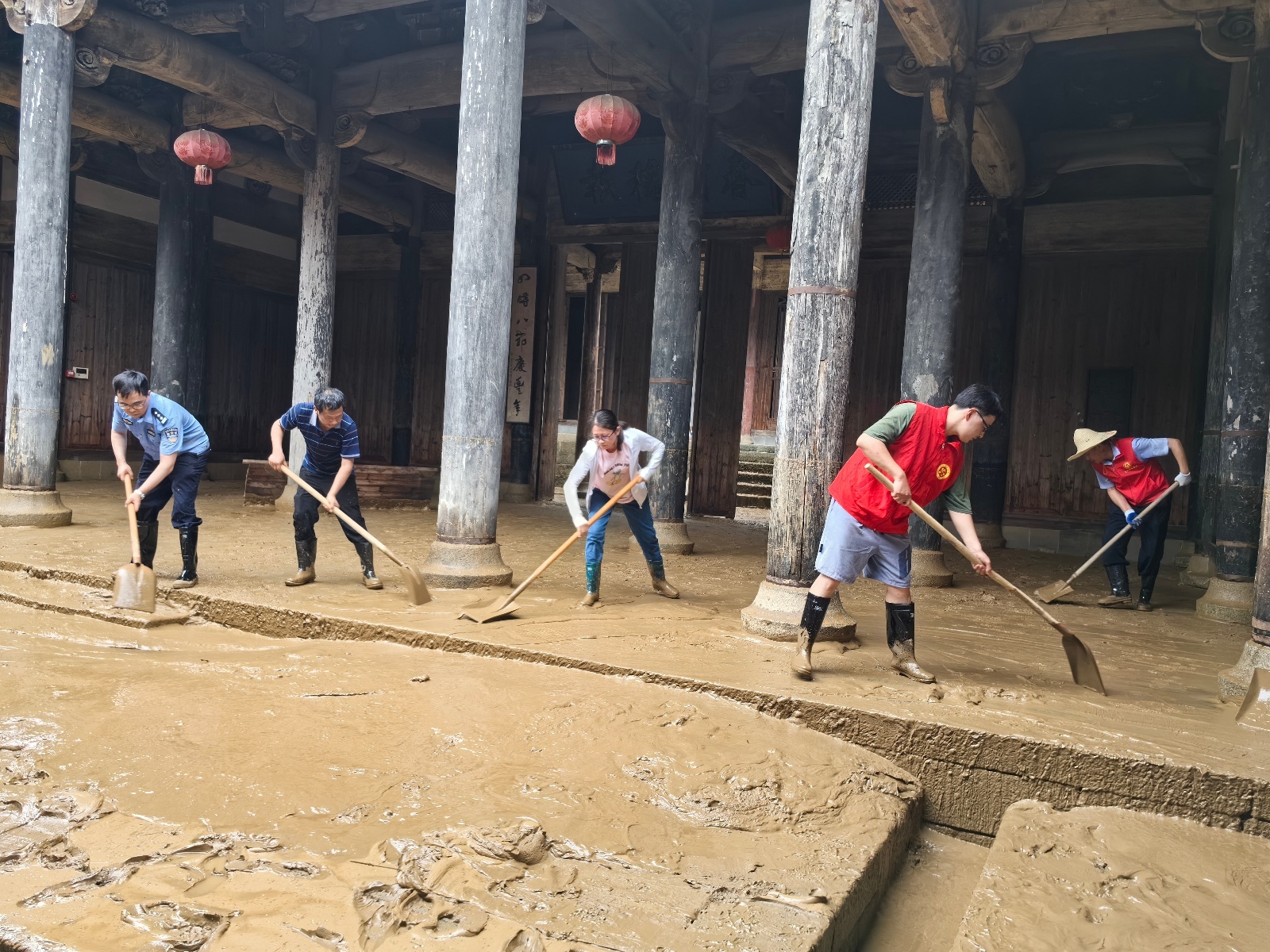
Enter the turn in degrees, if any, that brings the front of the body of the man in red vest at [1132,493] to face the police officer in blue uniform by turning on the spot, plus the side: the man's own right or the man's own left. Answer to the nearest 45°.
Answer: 0° — they already face them

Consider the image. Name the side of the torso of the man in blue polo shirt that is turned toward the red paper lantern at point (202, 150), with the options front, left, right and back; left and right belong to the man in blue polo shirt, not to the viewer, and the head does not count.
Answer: back

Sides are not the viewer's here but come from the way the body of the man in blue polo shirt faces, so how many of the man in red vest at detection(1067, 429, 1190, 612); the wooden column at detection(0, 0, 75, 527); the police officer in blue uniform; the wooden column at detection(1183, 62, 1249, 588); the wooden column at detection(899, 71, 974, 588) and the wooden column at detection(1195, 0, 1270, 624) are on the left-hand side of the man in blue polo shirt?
4

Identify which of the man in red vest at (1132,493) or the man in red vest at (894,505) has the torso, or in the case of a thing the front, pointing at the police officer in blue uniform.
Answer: the man in red vest at (1132,493)

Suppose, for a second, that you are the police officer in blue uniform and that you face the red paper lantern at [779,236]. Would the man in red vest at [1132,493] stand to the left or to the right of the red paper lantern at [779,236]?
right

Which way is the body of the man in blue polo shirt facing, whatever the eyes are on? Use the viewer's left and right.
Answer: facing the viewer

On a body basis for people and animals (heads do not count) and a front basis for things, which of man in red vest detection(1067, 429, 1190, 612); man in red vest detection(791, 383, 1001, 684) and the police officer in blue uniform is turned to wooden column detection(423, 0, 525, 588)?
man in red vest detection(1067, 429, 1190, 612)

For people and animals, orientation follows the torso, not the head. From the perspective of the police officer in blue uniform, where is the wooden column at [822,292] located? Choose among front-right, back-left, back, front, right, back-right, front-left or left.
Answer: left

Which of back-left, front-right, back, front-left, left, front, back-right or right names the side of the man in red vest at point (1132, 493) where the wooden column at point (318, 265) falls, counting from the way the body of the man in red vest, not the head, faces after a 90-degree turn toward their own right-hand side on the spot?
front-left

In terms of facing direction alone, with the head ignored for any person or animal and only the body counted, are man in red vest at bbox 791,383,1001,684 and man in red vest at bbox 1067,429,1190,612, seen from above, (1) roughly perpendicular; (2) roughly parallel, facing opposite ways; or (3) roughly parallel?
roughly perpendicular

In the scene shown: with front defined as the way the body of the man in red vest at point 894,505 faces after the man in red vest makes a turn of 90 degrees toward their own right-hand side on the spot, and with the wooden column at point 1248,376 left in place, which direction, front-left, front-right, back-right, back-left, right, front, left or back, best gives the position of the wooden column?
back

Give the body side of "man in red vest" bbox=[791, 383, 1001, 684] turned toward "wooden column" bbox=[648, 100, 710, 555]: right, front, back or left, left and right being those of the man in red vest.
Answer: back

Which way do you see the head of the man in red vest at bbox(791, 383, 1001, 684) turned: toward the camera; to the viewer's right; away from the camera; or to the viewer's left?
to the viewer's right

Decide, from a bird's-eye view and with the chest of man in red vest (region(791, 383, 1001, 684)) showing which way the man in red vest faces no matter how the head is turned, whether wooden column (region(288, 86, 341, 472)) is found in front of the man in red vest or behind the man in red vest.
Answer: behind

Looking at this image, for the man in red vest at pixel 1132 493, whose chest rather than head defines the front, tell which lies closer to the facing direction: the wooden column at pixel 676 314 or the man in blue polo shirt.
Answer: the man in blue polo shirt
